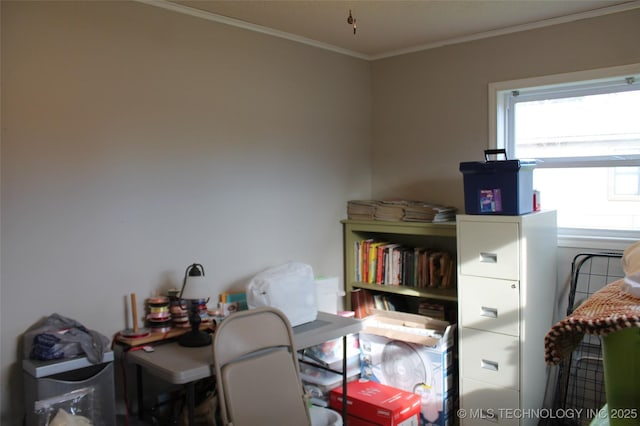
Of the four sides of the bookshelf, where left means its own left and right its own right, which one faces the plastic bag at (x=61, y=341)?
front

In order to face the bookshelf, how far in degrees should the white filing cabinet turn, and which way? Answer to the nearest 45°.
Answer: approximately 90° to its right

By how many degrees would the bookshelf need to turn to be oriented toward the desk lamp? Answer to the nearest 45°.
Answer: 0° — it already faces it

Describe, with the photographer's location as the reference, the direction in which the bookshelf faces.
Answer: facing the viewer and to the left of the viewer

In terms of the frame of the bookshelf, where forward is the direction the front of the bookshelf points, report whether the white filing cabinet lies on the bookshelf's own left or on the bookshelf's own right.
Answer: on the bookshelf's own left

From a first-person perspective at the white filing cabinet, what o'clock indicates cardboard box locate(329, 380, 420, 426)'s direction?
The cardboard box is roughly at 1 o'clock from the white filing cabinet.

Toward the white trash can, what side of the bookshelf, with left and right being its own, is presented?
front

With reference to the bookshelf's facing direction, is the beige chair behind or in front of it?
in front

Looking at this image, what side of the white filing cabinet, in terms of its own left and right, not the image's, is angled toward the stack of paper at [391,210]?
right

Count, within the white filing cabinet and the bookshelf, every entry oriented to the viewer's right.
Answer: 0

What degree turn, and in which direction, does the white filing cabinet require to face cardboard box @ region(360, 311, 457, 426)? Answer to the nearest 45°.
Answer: approximately 45° to its right
